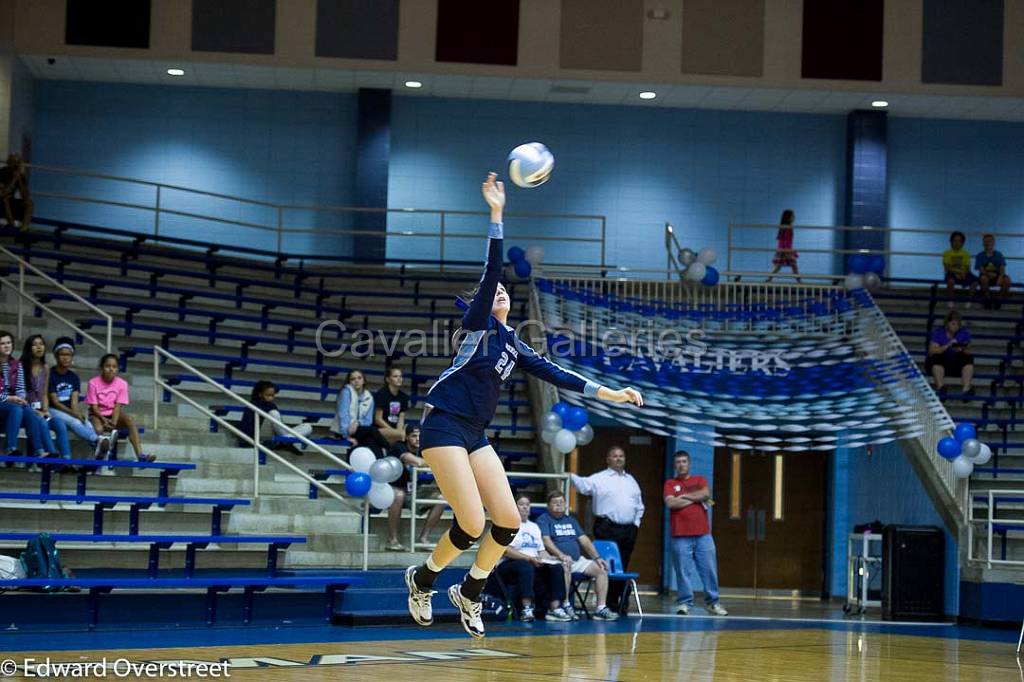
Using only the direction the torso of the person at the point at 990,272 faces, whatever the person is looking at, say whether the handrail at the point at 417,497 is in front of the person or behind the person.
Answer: in front

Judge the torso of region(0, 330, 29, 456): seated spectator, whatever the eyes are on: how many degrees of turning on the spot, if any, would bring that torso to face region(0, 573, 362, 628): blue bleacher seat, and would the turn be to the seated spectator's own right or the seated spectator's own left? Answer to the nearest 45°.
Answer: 0° — they already face it

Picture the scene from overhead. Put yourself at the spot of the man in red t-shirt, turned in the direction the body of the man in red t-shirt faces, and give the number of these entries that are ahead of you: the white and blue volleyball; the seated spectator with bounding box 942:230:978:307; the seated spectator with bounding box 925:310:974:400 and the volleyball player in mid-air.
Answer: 2

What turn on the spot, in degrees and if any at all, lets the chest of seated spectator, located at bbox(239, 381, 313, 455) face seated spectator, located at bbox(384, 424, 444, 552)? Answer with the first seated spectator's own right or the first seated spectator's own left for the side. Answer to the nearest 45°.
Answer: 0° — they already face them

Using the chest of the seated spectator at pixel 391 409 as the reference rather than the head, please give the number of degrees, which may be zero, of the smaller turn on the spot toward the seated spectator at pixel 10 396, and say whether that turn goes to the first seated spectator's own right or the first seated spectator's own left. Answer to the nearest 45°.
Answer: approximately 90° to the first seated spectator's own right

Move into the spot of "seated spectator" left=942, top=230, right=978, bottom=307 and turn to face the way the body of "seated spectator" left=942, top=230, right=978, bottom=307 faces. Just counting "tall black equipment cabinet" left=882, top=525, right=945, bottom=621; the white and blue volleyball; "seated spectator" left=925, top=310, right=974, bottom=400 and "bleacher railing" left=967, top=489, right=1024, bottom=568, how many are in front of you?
4

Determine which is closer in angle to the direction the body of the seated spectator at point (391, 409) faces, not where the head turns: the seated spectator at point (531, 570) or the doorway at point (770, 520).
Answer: the seated spectator

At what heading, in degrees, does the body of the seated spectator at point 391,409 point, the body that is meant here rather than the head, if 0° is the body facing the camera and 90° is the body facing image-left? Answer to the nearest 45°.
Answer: approximately 315°

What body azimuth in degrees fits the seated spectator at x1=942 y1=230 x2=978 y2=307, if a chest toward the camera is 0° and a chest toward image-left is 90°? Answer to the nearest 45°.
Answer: approximately 0°
